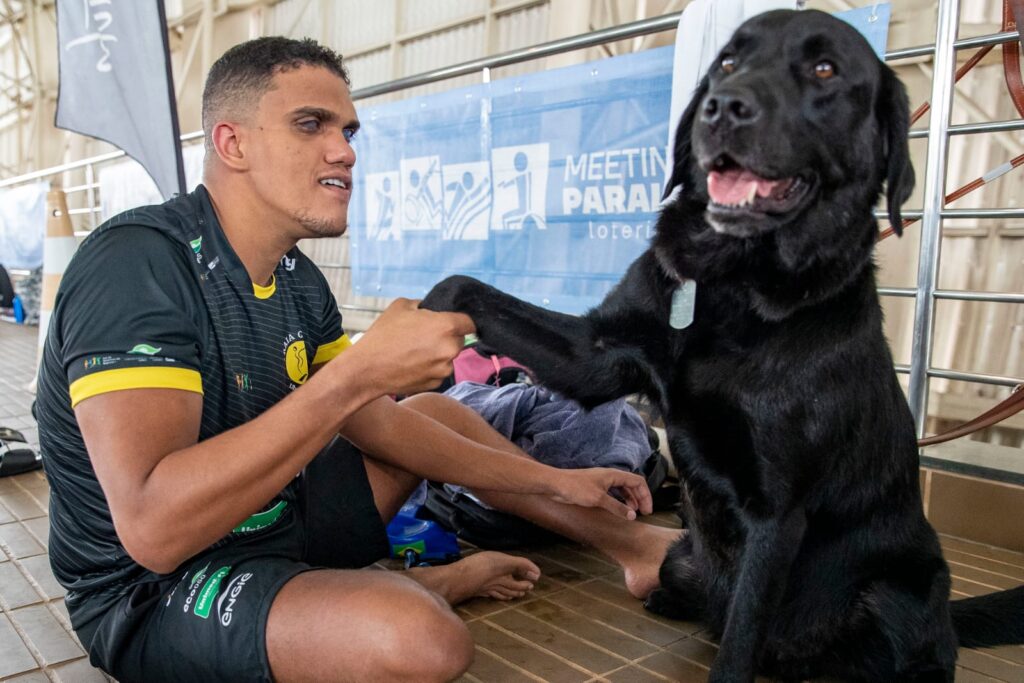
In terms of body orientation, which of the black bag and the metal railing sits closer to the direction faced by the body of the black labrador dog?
the black bag

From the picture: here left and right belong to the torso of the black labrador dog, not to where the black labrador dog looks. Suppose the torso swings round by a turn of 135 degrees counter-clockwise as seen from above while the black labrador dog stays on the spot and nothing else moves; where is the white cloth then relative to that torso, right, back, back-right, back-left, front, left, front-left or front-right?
left

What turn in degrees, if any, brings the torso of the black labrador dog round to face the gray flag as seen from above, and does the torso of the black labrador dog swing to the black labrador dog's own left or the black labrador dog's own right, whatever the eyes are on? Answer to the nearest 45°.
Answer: approximately 90° to the black labrador dog's own right

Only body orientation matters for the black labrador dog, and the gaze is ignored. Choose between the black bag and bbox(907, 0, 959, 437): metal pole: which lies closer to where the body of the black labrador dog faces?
the black bag

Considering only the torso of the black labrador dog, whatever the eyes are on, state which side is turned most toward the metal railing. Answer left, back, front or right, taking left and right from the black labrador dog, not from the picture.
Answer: back

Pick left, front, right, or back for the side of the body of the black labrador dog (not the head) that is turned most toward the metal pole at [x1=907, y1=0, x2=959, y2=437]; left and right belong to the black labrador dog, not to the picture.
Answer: back

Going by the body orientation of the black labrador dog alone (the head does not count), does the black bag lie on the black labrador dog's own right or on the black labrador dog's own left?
on the black labrador dog's own right

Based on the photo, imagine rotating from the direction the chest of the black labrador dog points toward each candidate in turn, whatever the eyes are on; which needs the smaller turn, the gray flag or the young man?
the young man

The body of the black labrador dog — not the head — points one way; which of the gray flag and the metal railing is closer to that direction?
the gray flag

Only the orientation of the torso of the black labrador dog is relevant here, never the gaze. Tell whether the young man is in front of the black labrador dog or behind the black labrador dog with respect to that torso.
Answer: in front

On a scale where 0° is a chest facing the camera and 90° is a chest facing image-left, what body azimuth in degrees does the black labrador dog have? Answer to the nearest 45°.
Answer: approximately 45°
